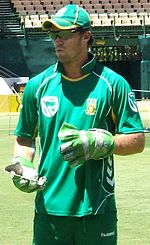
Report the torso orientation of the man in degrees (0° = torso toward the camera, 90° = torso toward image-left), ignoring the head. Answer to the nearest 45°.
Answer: approximately 45°
